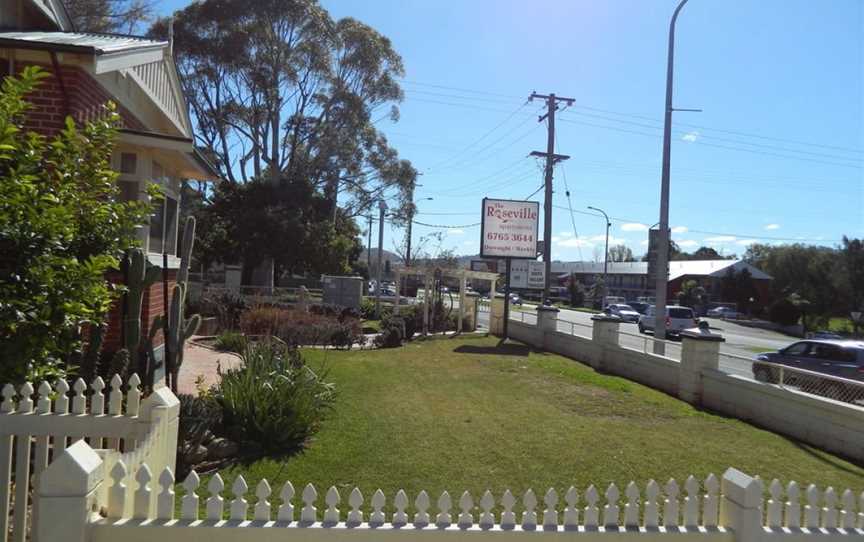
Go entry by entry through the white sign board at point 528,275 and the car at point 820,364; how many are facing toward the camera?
1

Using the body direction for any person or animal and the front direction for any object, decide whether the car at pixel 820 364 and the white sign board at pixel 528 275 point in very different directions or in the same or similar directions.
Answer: very different directions

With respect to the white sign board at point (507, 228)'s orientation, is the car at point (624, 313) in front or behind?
behind

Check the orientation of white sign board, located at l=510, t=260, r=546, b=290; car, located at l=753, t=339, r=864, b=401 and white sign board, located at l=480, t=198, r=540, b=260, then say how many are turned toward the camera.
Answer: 2

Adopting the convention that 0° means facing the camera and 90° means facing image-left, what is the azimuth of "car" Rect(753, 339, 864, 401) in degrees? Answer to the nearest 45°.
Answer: approximately 135°

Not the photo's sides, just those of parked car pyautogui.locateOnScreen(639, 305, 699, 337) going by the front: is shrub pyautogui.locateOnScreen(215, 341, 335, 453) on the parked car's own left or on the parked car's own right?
on the parked car's own left

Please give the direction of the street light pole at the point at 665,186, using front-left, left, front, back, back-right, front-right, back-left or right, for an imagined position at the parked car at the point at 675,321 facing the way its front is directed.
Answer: back-left

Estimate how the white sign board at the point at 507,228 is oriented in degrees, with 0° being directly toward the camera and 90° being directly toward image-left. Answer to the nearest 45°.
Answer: approximately 0°

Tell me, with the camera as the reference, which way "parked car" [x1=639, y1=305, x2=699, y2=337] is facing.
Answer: facing away from the viewer and to the left of the viewer
